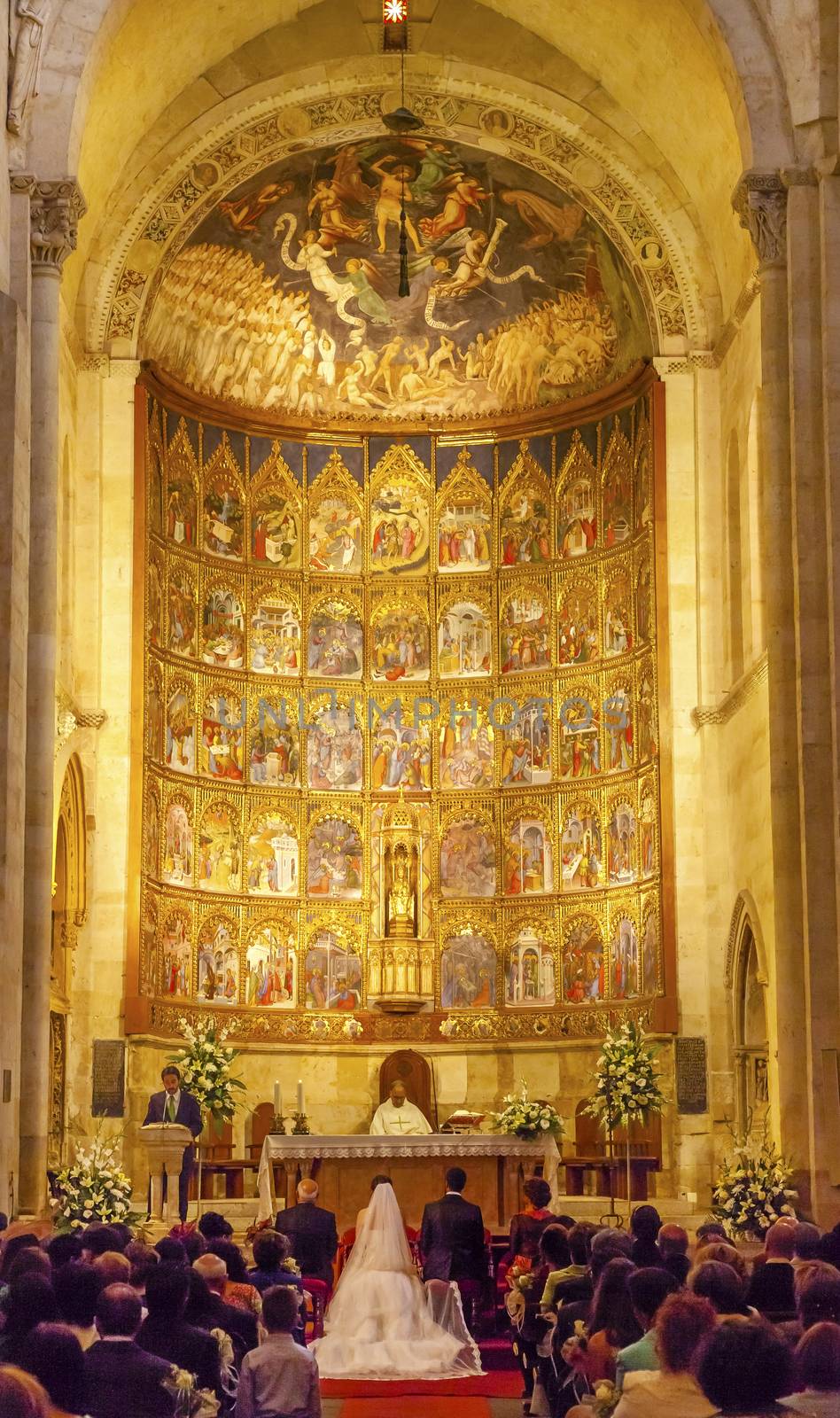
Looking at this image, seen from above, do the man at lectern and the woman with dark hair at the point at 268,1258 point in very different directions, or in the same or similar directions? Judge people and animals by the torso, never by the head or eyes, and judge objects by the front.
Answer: very different directions

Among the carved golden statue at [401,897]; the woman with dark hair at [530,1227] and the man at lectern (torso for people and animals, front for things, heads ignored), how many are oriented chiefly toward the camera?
2

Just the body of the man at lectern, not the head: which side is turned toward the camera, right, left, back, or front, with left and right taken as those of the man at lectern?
front

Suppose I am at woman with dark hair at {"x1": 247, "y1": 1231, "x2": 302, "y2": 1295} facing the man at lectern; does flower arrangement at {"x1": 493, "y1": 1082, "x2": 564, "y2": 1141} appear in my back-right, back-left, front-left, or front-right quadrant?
front-right

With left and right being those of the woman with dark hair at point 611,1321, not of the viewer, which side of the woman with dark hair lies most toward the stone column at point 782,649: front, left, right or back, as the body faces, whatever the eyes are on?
front

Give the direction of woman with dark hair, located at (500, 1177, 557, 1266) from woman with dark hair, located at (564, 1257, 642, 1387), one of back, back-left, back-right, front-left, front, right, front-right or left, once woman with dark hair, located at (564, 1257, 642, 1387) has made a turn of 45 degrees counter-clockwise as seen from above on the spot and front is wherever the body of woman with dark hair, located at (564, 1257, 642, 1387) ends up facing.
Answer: front-right

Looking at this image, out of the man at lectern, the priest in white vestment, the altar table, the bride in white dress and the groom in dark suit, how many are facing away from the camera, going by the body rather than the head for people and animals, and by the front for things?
2

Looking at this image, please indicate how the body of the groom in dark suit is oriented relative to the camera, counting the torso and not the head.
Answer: away from the camera

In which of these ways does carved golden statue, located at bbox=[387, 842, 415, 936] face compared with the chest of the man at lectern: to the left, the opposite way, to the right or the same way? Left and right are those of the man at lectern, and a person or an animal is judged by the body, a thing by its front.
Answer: the same way

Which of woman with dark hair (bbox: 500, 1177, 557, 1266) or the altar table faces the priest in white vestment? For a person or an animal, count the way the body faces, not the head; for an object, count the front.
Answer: the woman with dark hair

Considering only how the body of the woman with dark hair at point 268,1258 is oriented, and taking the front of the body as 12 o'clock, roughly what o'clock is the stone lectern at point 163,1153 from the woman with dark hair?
The stone lectern is roughly at 12 o'clock from the woman with dark hair.

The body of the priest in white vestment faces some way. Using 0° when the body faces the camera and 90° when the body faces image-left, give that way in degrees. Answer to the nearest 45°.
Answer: approximately 0°

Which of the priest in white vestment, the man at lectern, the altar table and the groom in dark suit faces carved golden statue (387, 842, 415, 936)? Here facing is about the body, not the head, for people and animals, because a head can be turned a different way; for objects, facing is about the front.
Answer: the groom in dark suit

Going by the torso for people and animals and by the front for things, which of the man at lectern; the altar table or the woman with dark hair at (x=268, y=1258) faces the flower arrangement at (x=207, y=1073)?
the woman with dark hair

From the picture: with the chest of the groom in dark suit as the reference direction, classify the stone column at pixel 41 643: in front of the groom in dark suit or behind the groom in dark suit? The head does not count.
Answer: in front

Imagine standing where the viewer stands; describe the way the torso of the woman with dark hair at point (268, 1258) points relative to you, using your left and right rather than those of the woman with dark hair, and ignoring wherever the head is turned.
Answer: facing away from the viewer

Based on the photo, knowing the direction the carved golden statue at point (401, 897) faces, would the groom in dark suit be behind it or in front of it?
in front

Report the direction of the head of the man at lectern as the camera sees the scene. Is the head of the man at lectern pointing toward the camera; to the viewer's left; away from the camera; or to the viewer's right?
toward the camera

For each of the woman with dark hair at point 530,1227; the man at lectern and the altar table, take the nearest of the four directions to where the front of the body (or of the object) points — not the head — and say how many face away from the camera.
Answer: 1
